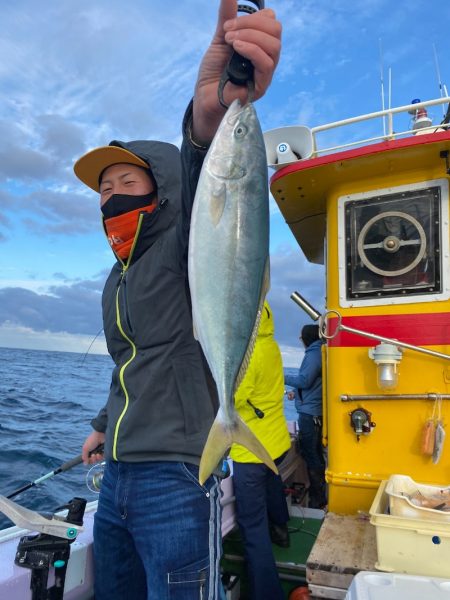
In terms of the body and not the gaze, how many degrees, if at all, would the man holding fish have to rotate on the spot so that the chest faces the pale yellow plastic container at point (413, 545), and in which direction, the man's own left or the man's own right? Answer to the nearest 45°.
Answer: approximately 135° to the man's own left

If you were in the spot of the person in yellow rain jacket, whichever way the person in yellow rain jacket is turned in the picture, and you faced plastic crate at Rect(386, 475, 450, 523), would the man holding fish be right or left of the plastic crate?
right

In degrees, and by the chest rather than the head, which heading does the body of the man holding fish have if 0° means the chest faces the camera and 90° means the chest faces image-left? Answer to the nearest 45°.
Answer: approximately 45°

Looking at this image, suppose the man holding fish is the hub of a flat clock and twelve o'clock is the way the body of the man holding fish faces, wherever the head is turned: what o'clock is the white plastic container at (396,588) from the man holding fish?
The white plastic container is roughly at 8 o'clock from the man holding fish.

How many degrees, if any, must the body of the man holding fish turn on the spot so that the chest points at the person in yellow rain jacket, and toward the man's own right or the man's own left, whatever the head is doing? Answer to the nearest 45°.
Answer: approximately 135° to the man's own right
